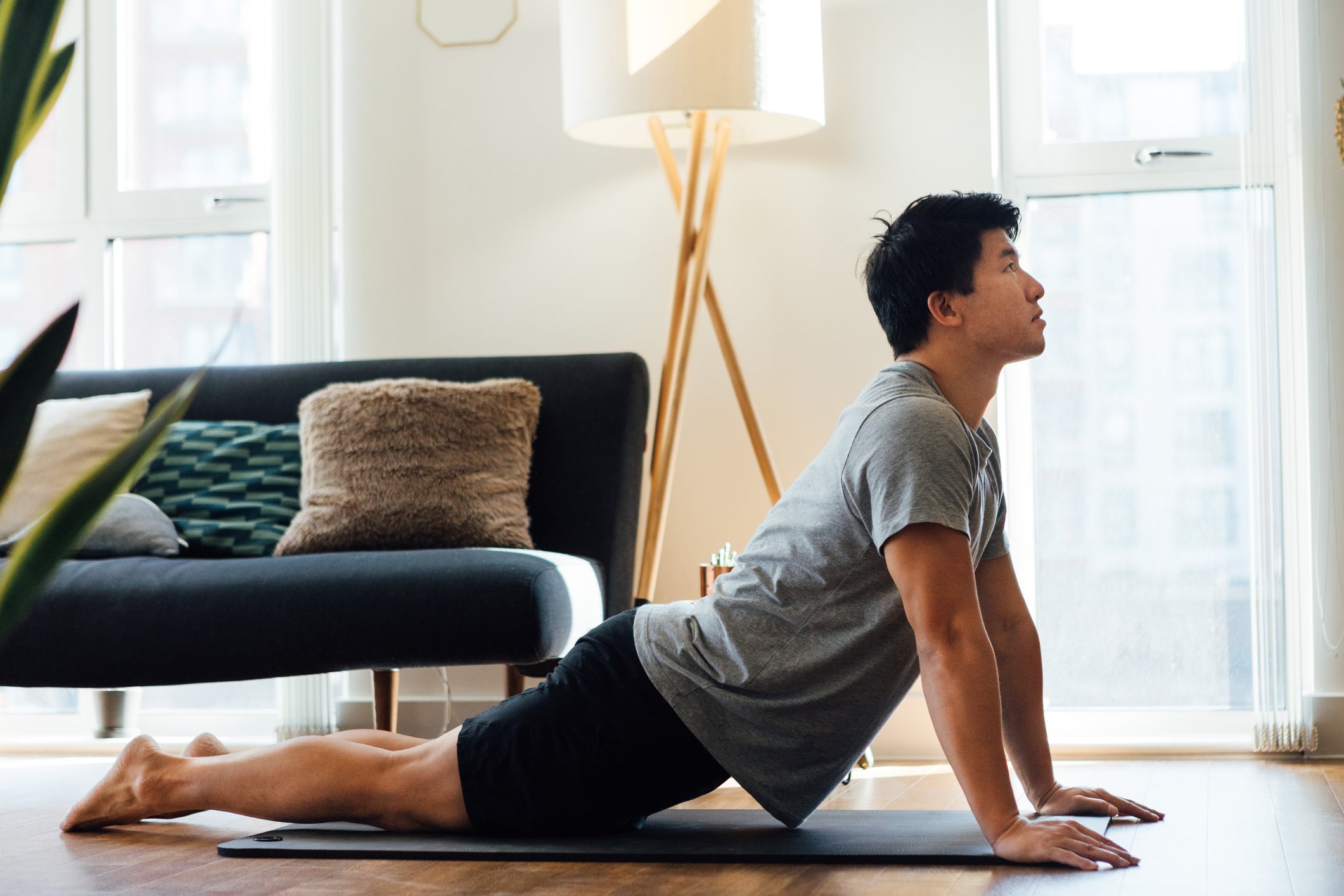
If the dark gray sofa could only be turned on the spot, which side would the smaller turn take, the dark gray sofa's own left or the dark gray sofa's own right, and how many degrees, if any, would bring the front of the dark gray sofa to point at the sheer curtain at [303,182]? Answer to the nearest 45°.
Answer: approximately 180°

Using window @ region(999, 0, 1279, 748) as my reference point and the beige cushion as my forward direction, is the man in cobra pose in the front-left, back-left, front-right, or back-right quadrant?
front-left

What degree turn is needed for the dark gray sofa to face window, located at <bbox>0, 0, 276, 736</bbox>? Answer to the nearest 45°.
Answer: approximately 180°

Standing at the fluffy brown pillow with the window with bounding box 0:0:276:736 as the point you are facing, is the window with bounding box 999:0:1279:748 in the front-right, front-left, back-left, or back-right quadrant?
back-right

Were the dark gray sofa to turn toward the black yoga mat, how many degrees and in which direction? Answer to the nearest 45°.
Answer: approximately 45° to its left

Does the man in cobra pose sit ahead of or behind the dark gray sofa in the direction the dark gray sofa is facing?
ahead

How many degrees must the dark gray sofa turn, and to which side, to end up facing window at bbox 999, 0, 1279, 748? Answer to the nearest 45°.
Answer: approximately 90° to its left

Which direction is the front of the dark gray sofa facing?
toward the camera

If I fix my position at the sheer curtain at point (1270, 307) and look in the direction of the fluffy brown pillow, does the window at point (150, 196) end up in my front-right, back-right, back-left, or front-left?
front-right

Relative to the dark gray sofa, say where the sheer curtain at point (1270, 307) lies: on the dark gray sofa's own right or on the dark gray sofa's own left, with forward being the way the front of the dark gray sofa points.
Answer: on the dark gray sofa's own left
